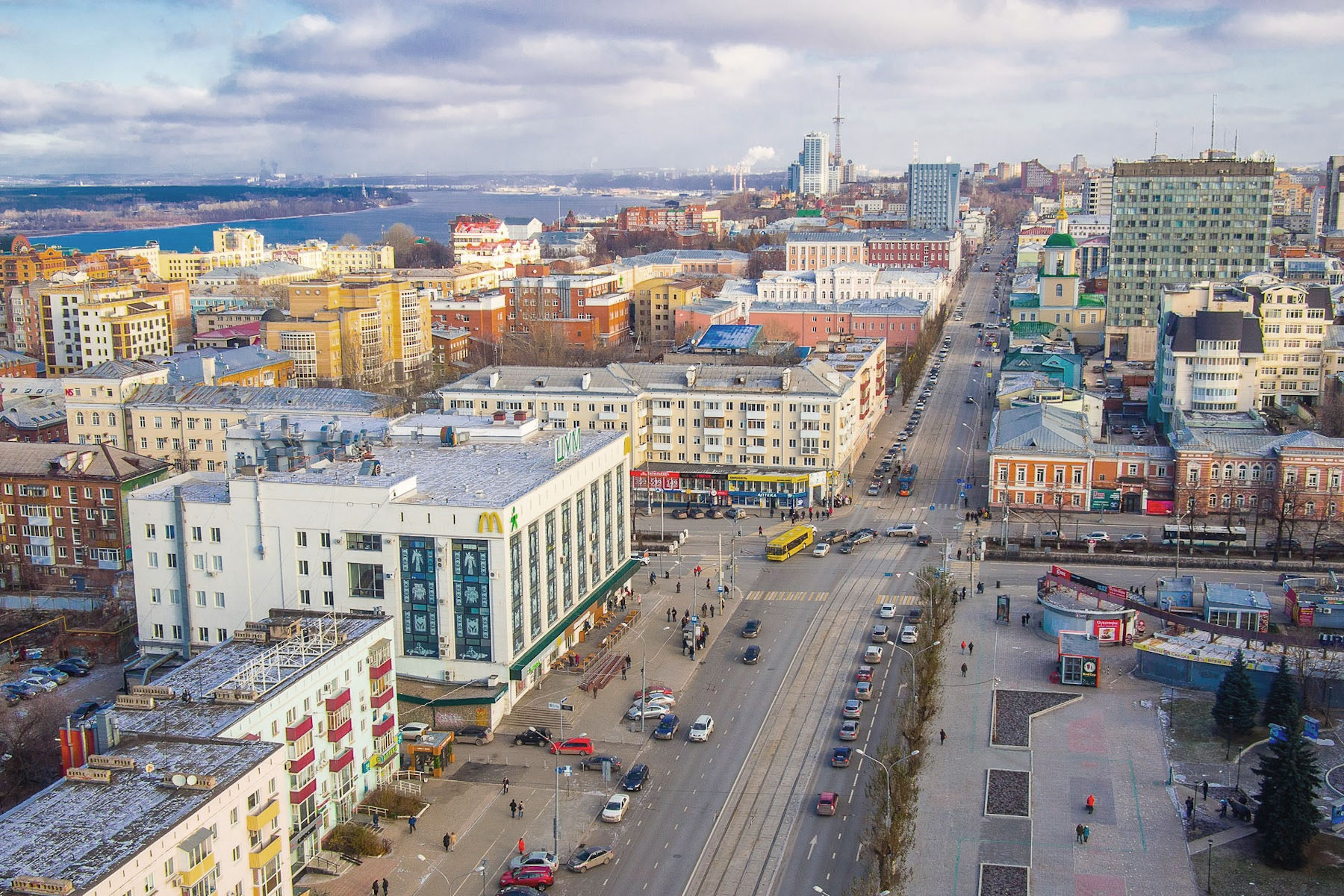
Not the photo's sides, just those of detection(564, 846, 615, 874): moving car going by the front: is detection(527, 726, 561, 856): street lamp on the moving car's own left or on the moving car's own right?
on the moving car's own right

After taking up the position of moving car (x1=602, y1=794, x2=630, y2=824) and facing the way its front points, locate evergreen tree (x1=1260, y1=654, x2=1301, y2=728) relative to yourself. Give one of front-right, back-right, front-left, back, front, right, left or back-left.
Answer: back-left

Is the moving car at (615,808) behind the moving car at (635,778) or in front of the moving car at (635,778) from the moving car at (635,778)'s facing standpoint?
in front

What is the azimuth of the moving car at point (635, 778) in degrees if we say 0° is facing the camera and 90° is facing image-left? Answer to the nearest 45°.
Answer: approximately 45°

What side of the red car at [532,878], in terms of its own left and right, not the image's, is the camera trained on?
left

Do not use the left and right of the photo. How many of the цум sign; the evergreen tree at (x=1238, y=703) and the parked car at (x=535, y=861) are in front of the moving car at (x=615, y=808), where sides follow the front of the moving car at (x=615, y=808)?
1

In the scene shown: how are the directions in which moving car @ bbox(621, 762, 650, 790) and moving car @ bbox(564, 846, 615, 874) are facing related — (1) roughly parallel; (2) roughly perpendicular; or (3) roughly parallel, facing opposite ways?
roughly parallel

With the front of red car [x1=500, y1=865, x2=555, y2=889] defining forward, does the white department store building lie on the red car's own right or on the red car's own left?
on the red car's own right

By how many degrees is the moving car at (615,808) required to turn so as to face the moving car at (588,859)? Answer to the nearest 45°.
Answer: approximately 45° to its left

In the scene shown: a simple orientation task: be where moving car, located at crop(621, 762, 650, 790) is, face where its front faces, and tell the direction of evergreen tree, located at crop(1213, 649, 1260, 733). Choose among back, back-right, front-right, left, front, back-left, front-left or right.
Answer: back-left

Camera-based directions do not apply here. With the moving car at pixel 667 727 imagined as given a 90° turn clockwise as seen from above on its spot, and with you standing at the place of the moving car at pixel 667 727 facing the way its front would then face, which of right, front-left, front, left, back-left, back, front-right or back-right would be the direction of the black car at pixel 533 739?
front-left

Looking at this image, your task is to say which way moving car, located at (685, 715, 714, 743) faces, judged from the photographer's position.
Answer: facing the viewer and to the left of the viewer

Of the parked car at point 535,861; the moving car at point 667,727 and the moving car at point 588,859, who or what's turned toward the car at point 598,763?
the moving car at point 667,727

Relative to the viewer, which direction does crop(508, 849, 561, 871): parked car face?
to the viewer's left

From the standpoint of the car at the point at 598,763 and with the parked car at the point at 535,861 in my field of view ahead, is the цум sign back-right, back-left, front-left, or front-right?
back-right

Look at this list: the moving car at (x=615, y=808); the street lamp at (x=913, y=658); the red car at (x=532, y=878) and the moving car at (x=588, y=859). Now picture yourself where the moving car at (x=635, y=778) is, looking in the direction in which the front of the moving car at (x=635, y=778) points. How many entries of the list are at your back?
1

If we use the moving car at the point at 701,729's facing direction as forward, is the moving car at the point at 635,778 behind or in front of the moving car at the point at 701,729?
in front

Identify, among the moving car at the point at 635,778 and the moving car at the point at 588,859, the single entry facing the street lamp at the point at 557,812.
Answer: the moving car at the point at 635,778
